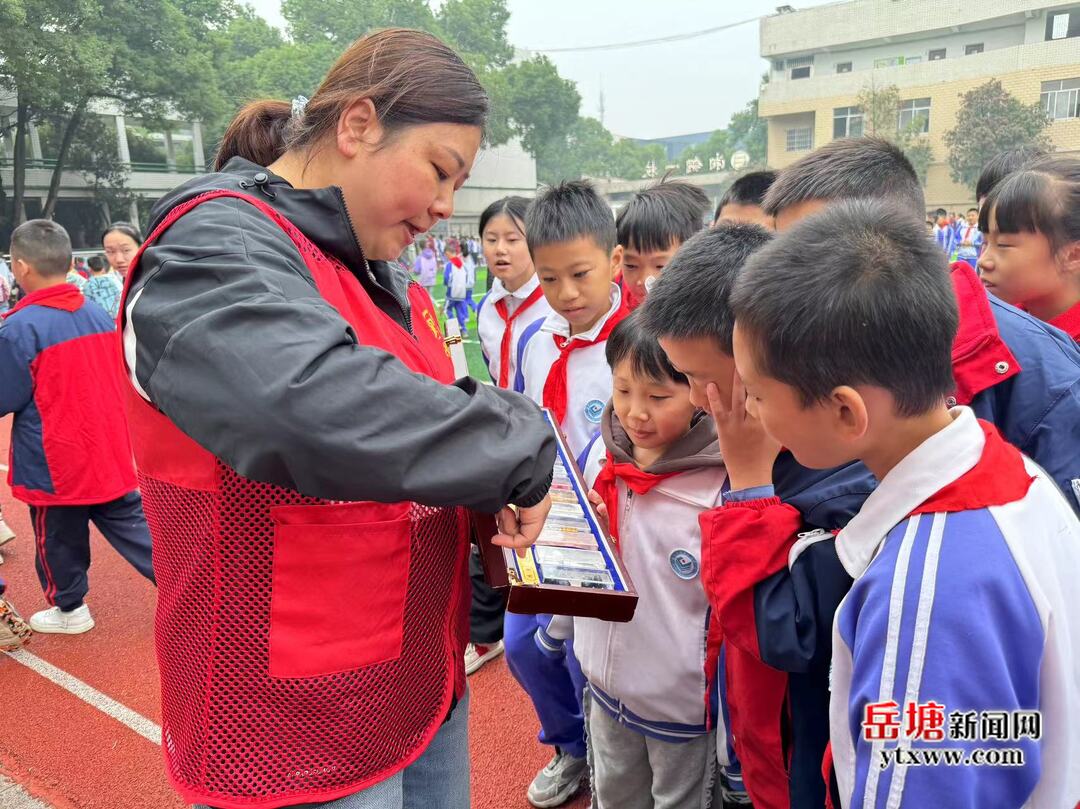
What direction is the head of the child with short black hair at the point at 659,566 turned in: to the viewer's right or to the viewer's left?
to the viewer's left

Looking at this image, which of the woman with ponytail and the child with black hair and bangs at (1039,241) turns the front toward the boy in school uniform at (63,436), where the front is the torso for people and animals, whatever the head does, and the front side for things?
the child with black hair and bangs

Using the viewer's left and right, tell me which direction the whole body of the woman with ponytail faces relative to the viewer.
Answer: facing to the right of the viewer

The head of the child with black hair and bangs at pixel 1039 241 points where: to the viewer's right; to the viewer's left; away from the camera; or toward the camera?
to the viewer's left

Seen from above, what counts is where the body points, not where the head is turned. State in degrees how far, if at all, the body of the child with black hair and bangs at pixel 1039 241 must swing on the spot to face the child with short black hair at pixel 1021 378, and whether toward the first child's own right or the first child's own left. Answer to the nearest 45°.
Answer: approximately 90° to the first child's own left

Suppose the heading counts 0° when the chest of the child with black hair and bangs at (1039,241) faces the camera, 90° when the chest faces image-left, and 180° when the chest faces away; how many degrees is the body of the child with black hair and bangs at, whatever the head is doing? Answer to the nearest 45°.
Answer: approximately 90°

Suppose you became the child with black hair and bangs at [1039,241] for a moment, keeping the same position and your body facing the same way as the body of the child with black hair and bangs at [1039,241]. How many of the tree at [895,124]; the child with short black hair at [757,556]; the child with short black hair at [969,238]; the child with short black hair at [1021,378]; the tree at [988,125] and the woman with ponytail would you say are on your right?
3

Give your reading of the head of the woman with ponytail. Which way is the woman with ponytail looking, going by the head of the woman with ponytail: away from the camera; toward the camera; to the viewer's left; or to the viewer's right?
to the viewer's right

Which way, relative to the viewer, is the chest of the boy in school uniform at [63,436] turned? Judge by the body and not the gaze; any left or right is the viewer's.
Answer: facing away from the viewer and to the left of the viewer

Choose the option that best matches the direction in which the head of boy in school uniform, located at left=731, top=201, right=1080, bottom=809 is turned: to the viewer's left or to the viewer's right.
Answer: to the viewer's left

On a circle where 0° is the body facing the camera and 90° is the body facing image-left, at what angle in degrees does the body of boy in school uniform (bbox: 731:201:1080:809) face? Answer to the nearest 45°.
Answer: approximately 90°

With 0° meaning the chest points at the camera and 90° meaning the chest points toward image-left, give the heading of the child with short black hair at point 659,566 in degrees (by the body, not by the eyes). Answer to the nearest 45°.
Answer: approximately 45°

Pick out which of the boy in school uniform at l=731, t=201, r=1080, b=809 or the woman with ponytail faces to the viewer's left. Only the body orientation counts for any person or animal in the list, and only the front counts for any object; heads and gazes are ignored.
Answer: the boy in school uniform
